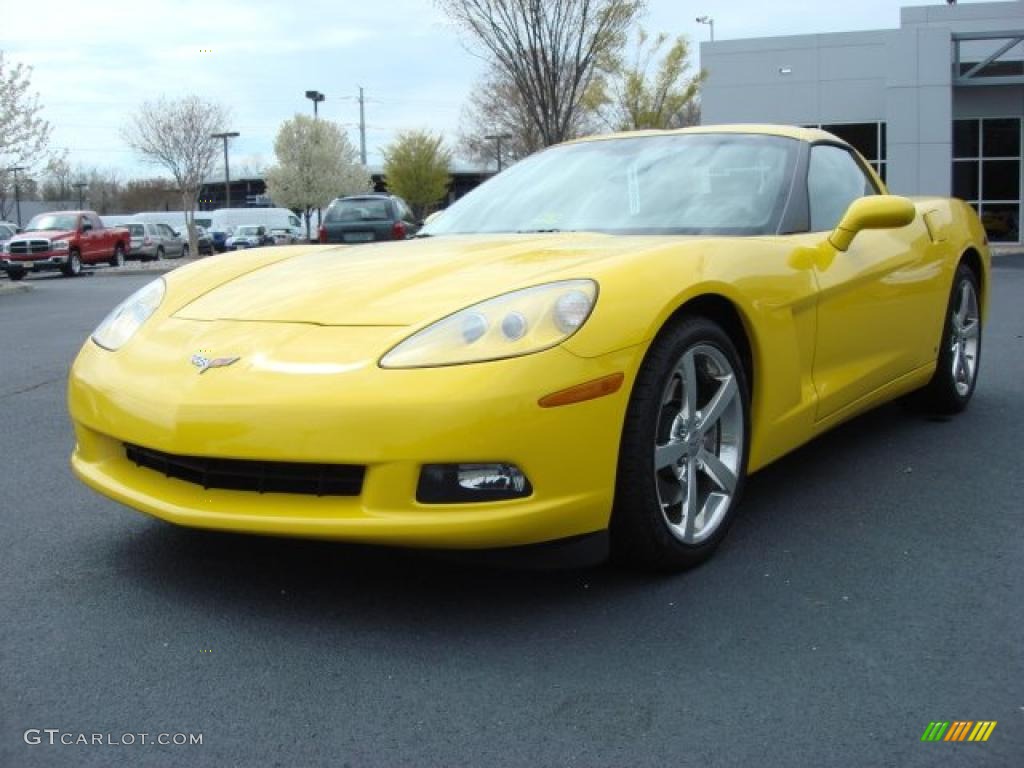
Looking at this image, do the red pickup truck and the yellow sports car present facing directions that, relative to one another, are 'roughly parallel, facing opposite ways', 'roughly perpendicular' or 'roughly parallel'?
roughly parallel

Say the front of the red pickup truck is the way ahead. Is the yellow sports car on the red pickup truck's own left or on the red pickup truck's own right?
on the red pickup truck's own left

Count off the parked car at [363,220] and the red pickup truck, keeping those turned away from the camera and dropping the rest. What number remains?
1

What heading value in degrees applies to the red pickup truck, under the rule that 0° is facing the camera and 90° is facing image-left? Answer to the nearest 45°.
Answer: approximately 45°

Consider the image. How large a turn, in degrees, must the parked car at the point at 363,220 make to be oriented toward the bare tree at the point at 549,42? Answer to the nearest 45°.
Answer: approximately 45° to its right

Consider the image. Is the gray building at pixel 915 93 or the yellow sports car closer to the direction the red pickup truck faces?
the yellow sports car

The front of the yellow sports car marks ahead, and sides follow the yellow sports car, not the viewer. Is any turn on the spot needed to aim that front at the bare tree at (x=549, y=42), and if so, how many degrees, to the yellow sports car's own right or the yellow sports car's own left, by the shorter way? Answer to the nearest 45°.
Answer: approximately 135° to the yellow sports car's own right

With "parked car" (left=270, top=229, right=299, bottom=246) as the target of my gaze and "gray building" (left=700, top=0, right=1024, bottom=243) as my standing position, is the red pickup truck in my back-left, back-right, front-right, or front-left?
front-left

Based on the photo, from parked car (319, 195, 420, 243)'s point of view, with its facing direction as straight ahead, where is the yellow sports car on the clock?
The yellow sports car is roughly at 6 o'clock from the parked car.

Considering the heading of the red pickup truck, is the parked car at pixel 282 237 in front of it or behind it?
behind

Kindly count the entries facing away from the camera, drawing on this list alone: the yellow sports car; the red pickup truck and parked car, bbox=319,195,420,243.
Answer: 1

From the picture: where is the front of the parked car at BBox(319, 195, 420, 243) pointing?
away from the camera
